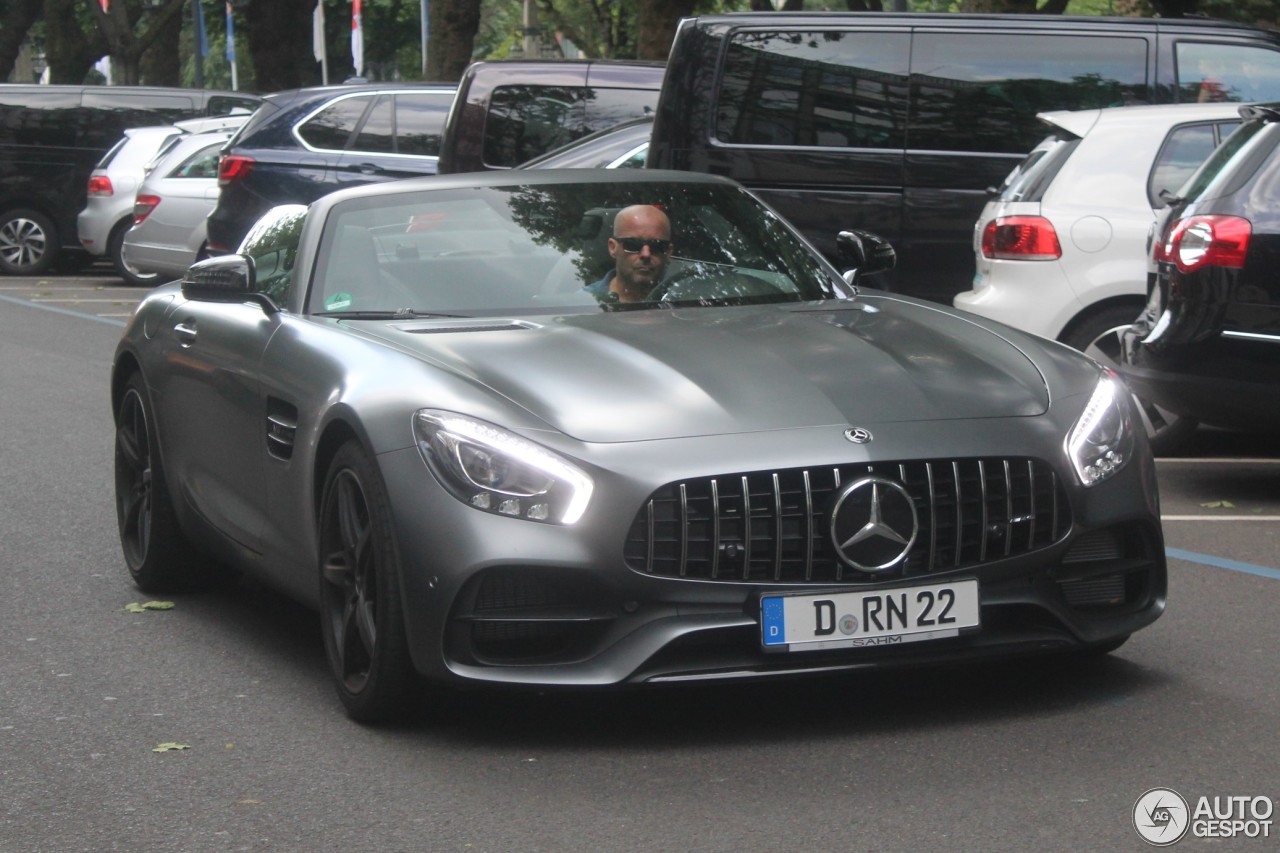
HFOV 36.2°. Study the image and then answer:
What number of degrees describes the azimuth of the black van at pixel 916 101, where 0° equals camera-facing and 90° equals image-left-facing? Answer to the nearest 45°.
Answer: approximately 270°

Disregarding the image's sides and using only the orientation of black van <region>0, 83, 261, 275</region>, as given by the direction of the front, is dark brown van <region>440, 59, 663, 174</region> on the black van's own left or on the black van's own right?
on the black van's own right

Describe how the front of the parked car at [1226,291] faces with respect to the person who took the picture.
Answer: facing away from the viewer and to the right of the viewer

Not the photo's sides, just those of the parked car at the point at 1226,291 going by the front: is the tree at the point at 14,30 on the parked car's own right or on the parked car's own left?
on the parked car's own left

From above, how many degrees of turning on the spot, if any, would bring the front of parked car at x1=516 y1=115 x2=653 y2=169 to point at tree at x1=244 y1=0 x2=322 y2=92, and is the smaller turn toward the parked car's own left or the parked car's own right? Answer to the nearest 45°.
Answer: approximately 90° to the parked car's own left

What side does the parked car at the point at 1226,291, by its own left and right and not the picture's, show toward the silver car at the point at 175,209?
left
